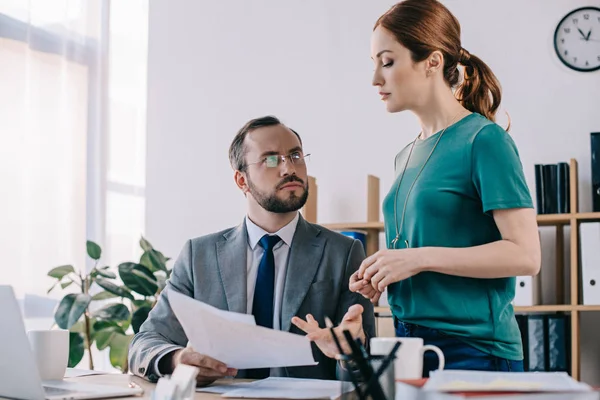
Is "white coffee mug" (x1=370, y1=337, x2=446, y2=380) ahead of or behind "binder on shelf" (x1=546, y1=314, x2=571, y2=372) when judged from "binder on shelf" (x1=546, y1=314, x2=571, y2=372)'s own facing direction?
ahead

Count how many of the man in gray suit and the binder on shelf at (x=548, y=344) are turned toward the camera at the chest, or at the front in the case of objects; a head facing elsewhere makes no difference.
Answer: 2

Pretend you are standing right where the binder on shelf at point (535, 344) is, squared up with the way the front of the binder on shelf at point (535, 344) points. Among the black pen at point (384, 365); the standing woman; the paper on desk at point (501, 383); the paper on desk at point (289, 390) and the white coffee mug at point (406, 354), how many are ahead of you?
5

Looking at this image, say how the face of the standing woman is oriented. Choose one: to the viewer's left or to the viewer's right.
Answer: to the viewer's left

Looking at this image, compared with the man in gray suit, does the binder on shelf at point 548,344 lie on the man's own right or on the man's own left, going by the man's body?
on the man's own left

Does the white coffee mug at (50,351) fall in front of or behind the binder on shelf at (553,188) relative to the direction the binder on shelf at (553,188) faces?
in front

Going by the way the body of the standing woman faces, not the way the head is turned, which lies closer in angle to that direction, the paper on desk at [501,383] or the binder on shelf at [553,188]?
the paper on desk

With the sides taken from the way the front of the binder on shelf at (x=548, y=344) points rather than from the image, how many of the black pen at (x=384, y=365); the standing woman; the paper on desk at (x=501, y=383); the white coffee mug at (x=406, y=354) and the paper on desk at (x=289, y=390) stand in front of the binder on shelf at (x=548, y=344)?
5
